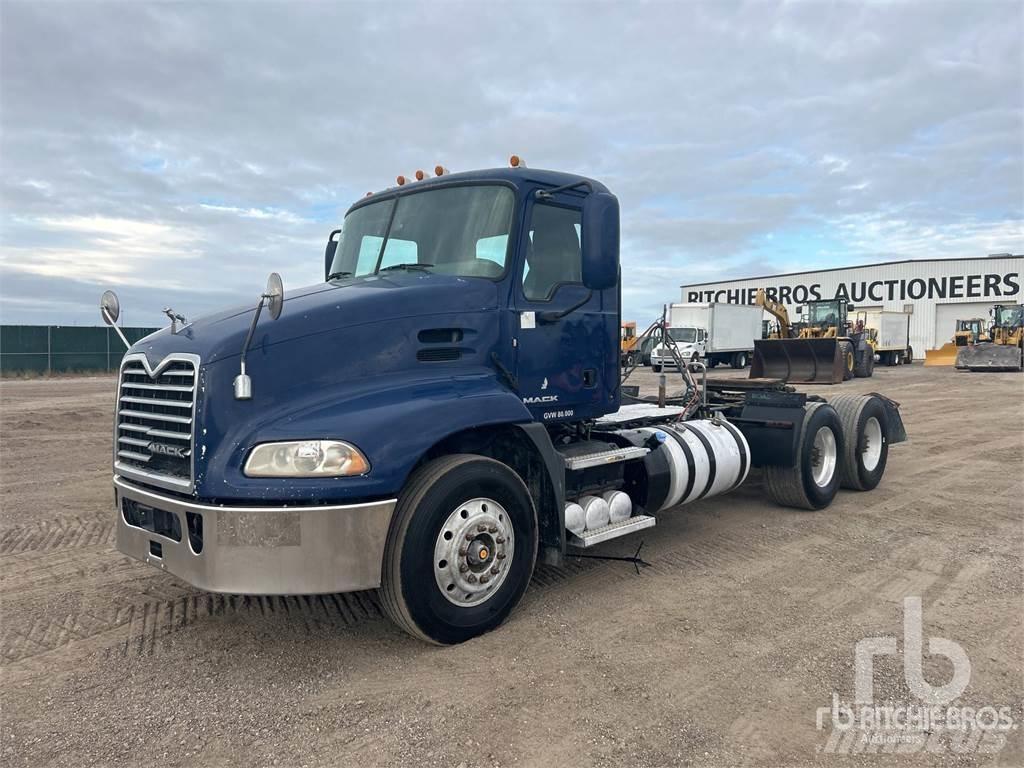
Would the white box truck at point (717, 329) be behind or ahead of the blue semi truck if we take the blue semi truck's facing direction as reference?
behind

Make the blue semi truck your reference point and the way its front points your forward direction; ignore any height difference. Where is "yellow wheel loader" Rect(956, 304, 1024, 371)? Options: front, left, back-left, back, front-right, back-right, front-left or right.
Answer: back

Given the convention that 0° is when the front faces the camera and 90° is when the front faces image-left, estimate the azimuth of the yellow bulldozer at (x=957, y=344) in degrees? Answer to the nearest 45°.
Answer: approximately 45°

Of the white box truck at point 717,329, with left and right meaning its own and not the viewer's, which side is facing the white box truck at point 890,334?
back

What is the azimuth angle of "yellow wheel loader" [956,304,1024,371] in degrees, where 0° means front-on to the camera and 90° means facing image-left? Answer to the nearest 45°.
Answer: approximately 45°

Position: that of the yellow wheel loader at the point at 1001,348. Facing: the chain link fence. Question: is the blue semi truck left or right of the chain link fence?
left

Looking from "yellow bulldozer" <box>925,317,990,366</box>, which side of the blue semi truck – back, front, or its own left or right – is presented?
back

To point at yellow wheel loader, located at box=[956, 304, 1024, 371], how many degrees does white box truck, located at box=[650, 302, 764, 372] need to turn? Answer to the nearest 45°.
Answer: approximately 135° to its left
